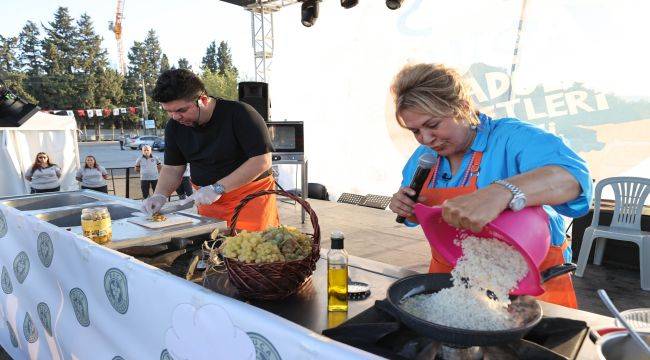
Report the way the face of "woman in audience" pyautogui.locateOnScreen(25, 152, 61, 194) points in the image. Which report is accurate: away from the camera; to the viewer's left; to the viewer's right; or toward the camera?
toward the camera

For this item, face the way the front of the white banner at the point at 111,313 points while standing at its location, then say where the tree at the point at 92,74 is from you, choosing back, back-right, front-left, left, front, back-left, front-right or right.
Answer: back-right

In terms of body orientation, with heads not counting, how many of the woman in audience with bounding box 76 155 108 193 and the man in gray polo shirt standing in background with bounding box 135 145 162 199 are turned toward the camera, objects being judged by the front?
2

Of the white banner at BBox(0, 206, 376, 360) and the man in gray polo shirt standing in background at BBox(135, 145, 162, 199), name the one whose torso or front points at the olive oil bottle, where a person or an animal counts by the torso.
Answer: the man in gray polo shirt standing in background

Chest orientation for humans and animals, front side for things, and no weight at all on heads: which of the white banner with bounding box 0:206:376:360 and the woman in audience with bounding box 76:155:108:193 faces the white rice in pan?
the woman in audience

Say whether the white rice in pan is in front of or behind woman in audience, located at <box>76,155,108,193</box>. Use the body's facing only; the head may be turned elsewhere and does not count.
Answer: in front

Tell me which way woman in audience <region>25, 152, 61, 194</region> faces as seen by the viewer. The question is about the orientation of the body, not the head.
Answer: toward the camera

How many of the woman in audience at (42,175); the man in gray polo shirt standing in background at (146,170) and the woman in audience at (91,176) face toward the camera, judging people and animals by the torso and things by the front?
3

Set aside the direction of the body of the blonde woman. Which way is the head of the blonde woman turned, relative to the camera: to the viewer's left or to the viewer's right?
to the viewer's left

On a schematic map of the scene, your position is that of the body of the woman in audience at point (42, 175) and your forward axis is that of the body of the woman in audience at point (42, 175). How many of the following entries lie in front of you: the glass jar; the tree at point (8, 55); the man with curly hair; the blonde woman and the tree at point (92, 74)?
3

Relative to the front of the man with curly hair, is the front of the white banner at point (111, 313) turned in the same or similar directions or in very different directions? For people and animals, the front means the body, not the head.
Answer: same or similar directions

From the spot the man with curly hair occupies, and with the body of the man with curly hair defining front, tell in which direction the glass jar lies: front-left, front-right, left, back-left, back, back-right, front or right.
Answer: front

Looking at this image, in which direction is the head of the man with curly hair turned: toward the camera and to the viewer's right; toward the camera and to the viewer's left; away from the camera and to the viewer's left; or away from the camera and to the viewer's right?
toward the camera and to the viewer's left

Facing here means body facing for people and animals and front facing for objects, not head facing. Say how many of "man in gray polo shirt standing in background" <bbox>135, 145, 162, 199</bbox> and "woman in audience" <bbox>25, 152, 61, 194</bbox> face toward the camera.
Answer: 2

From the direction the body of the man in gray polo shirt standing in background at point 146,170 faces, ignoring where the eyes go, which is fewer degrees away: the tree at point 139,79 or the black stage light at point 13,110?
the black stage light

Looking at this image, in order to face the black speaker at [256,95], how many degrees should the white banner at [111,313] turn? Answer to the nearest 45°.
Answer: approximately 135° to its right

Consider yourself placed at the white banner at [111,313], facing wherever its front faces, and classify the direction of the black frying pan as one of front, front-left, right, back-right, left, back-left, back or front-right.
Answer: left
